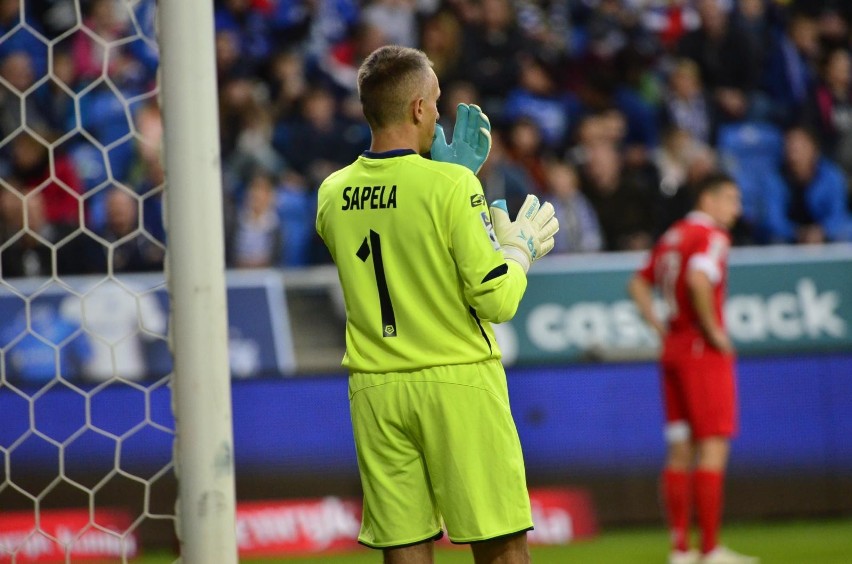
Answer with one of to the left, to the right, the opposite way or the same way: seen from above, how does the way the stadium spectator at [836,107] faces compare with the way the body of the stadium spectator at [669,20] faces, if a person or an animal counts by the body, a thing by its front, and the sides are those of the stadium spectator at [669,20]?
the same way

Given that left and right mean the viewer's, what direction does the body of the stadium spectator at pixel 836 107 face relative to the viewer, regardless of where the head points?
facing the viewer

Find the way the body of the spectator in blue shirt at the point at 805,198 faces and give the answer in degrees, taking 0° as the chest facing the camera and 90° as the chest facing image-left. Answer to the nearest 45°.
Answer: approximately 0°

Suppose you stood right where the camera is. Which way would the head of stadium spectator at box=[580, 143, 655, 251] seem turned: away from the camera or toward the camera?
toward the camera

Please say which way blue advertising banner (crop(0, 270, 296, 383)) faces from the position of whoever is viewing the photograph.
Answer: facing the viewer

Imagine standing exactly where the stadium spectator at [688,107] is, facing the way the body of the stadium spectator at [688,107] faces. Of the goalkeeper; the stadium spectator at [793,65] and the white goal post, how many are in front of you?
2

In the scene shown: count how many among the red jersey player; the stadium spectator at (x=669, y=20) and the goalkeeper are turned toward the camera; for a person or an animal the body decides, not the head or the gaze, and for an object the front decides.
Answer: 1

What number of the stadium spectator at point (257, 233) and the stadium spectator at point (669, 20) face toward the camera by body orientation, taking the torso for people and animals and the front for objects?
2

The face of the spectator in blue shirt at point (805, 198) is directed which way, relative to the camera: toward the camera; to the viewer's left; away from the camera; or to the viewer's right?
toward the camera

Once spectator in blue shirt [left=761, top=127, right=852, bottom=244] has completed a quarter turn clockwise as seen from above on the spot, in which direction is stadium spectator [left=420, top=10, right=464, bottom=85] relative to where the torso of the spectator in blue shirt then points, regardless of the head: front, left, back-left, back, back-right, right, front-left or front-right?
front

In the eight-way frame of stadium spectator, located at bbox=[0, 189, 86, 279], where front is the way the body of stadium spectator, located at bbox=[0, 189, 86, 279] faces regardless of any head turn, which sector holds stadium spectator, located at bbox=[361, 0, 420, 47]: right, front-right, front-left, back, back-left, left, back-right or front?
back-left

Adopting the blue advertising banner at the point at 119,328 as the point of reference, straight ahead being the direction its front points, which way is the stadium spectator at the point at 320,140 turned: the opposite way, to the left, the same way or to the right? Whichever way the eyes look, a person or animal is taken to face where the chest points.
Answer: the same way

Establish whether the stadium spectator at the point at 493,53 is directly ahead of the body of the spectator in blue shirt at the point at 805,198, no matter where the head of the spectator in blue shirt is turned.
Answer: no

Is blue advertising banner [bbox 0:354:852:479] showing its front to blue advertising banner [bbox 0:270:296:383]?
no

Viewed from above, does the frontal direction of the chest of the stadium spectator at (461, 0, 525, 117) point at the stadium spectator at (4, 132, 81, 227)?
no

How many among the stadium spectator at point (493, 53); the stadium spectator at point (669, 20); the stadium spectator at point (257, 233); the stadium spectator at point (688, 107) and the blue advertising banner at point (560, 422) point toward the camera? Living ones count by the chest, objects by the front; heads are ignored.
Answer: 5

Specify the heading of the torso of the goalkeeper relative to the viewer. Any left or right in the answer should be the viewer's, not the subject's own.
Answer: facing away from the viewer and to the right of the viewer

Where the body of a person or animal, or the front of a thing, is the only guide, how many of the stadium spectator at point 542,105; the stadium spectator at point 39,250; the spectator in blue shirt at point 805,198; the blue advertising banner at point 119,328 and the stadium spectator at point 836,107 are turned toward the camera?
5

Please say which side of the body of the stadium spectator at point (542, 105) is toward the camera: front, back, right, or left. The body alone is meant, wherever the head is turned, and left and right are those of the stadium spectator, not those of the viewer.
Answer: front
